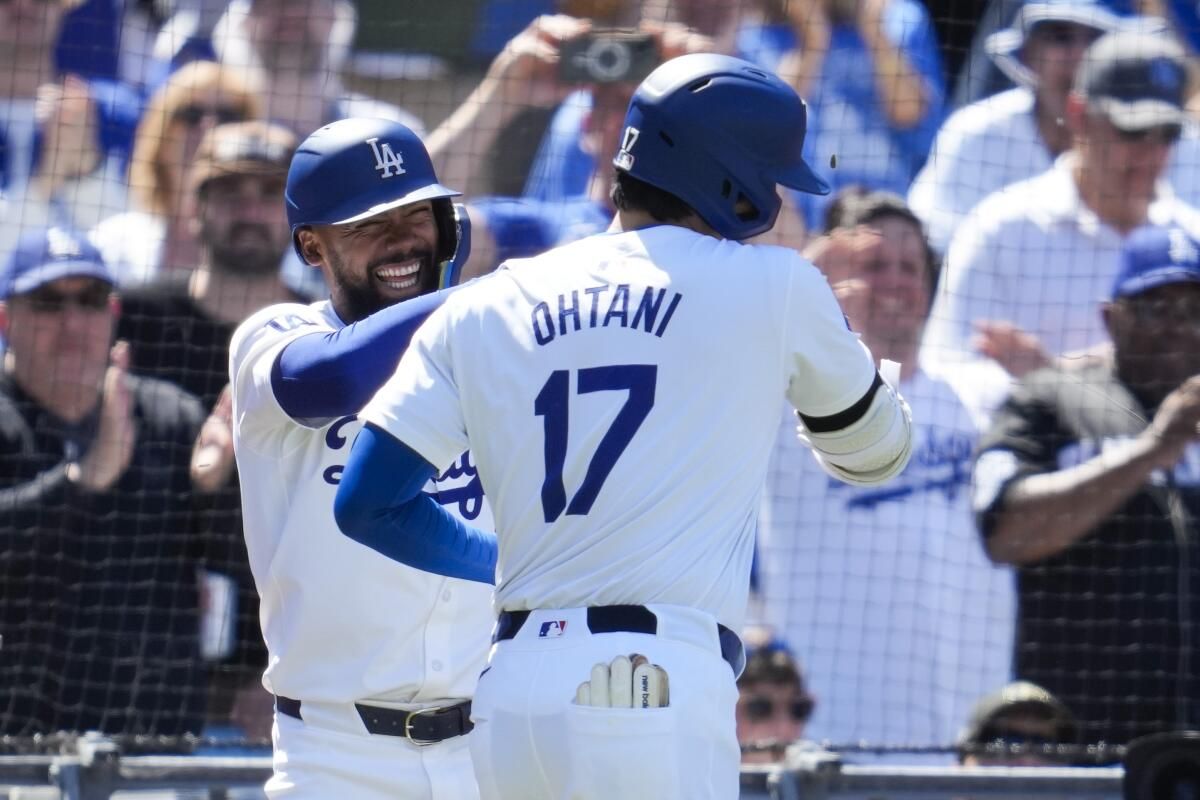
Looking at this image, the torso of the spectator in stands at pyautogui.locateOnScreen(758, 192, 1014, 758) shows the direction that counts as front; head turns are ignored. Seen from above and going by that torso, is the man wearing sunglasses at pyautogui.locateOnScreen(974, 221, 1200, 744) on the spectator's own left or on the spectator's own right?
on the spectator's own left

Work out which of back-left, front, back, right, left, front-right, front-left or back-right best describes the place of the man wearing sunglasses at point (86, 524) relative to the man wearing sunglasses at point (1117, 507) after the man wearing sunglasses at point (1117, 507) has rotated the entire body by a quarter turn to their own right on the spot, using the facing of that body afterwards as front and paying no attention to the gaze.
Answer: front-right

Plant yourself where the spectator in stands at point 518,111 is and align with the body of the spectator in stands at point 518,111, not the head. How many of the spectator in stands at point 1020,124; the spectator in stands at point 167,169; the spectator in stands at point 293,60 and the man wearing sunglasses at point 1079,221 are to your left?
2

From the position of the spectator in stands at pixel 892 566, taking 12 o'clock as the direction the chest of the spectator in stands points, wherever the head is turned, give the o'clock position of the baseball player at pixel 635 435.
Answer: The baseball player is roughly at 12 o'clock from the spectator in stands.

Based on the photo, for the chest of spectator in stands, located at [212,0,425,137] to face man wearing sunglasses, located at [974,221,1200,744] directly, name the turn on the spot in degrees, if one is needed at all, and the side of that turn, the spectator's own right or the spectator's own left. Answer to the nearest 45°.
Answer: approximately 45° to the spectator's own left

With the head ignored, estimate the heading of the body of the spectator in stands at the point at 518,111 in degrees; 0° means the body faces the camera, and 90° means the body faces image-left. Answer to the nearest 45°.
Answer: approximately 0°

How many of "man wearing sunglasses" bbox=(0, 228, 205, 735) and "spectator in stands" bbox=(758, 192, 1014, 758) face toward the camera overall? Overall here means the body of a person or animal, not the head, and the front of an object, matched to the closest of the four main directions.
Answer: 2

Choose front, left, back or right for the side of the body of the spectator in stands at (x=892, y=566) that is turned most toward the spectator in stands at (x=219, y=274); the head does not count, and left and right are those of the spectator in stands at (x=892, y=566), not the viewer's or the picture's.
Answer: right

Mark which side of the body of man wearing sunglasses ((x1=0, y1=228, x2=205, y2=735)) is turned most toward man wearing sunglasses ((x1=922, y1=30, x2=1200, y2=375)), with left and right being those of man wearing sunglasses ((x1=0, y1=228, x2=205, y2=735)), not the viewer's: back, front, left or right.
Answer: left
